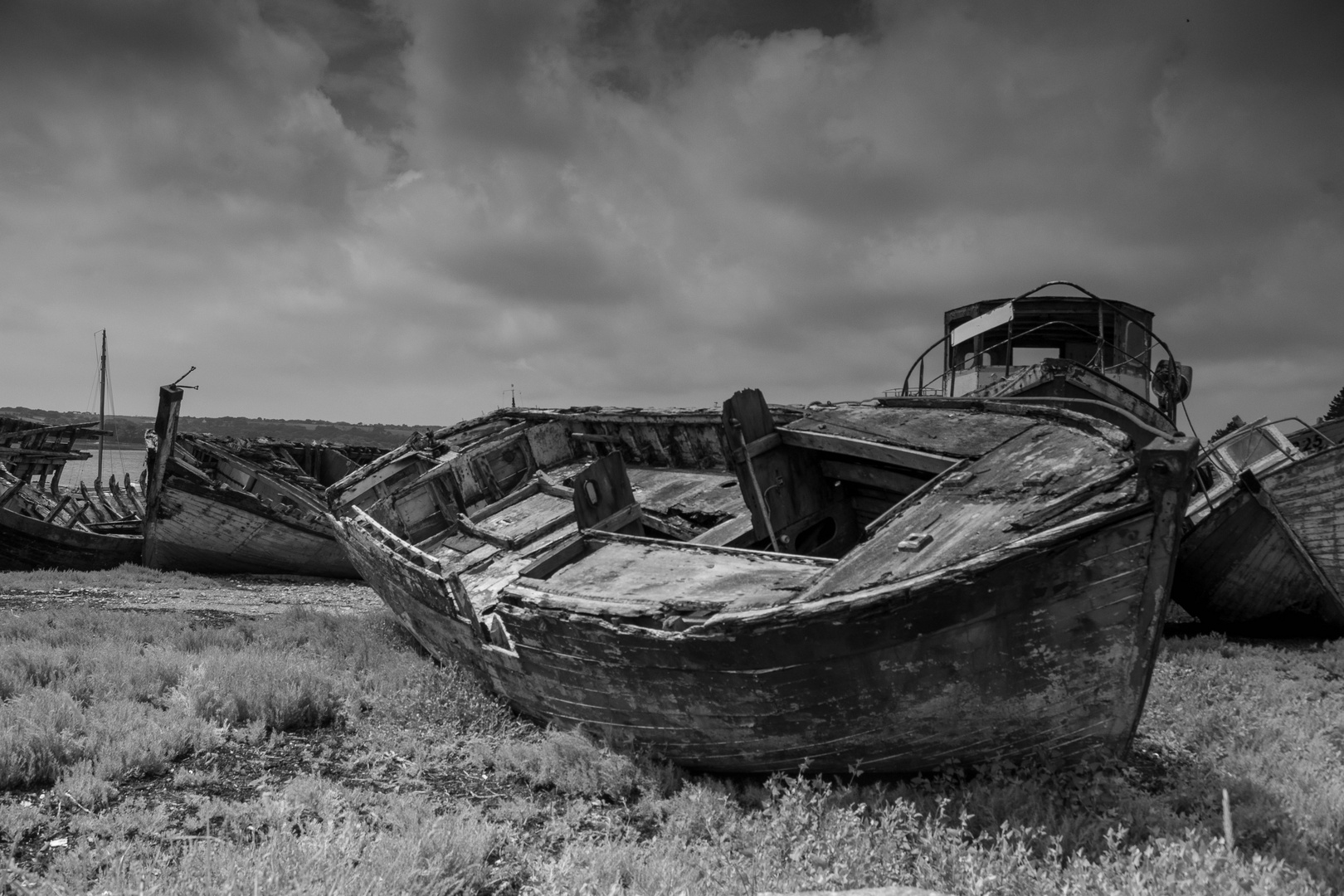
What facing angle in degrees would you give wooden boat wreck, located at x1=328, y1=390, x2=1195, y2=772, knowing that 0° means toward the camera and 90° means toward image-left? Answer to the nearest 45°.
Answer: approximately 315°

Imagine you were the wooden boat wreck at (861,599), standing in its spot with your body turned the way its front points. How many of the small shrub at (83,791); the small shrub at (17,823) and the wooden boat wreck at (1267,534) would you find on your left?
1

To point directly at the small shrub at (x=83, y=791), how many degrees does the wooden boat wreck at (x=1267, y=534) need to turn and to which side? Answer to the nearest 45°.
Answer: approximately 45° to its right

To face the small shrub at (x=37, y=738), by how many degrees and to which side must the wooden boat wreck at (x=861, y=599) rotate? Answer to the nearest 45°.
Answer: approximately 135° to its right

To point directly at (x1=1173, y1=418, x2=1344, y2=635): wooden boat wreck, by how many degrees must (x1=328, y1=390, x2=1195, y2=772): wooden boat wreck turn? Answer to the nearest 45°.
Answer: approximately 90° to its left

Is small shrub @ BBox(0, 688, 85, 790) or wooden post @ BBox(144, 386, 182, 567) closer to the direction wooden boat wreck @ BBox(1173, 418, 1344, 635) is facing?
the small shrub

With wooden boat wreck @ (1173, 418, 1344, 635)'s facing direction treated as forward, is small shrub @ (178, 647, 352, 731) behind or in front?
in front
